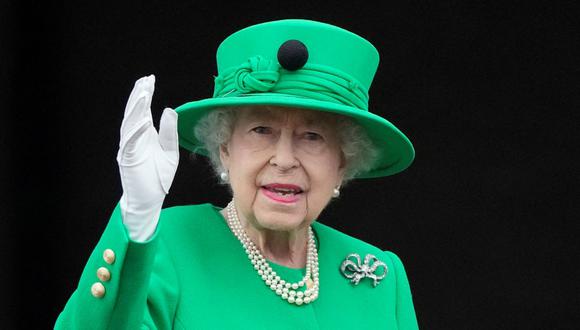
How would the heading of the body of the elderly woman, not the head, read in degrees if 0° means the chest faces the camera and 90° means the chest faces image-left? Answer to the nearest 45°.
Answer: approximately 0°
